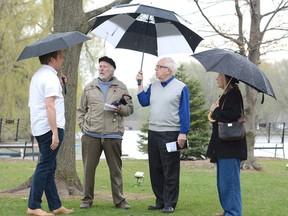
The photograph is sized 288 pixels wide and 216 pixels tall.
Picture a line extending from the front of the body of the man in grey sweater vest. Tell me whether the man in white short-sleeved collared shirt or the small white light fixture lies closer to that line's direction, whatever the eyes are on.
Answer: the man in white short-sleeved collared shirt

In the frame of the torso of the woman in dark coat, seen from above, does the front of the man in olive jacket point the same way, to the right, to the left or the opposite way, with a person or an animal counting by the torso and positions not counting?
to the left

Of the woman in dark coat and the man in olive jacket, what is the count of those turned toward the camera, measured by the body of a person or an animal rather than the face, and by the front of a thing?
1

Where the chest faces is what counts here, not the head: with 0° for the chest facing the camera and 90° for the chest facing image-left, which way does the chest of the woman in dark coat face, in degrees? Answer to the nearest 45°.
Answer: approximately 90°

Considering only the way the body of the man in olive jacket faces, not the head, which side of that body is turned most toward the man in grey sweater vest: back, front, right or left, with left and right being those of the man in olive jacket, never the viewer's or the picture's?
left

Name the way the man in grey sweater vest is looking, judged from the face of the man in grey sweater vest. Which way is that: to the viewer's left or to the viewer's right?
to the viewer's left

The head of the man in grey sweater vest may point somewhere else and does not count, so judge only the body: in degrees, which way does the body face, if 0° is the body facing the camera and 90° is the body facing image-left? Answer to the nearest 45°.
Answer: approximately 45°

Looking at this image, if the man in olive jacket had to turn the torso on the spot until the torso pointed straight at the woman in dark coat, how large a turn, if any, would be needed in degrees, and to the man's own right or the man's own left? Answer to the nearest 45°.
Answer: approximately 45° to the man's own left

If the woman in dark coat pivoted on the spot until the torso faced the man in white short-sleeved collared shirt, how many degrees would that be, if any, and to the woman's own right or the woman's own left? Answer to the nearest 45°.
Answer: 0° — they already face them

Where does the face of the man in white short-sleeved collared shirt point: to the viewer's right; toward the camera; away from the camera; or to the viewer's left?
to the viewer's right

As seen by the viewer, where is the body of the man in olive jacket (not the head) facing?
toward the camera

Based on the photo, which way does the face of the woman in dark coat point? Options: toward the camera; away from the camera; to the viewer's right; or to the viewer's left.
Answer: to the viewer's left

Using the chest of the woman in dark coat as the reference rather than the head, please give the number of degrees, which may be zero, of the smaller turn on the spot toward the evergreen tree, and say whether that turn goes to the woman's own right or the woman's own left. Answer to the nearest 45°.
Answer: approximately 90° to the woman's own right

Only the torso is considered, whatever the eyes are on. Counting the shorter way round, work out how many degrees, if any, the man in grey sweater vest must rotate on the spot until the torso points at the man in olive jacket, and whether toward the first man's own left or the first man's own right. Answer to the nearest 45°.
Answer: approximately 45° to the first man's own right
